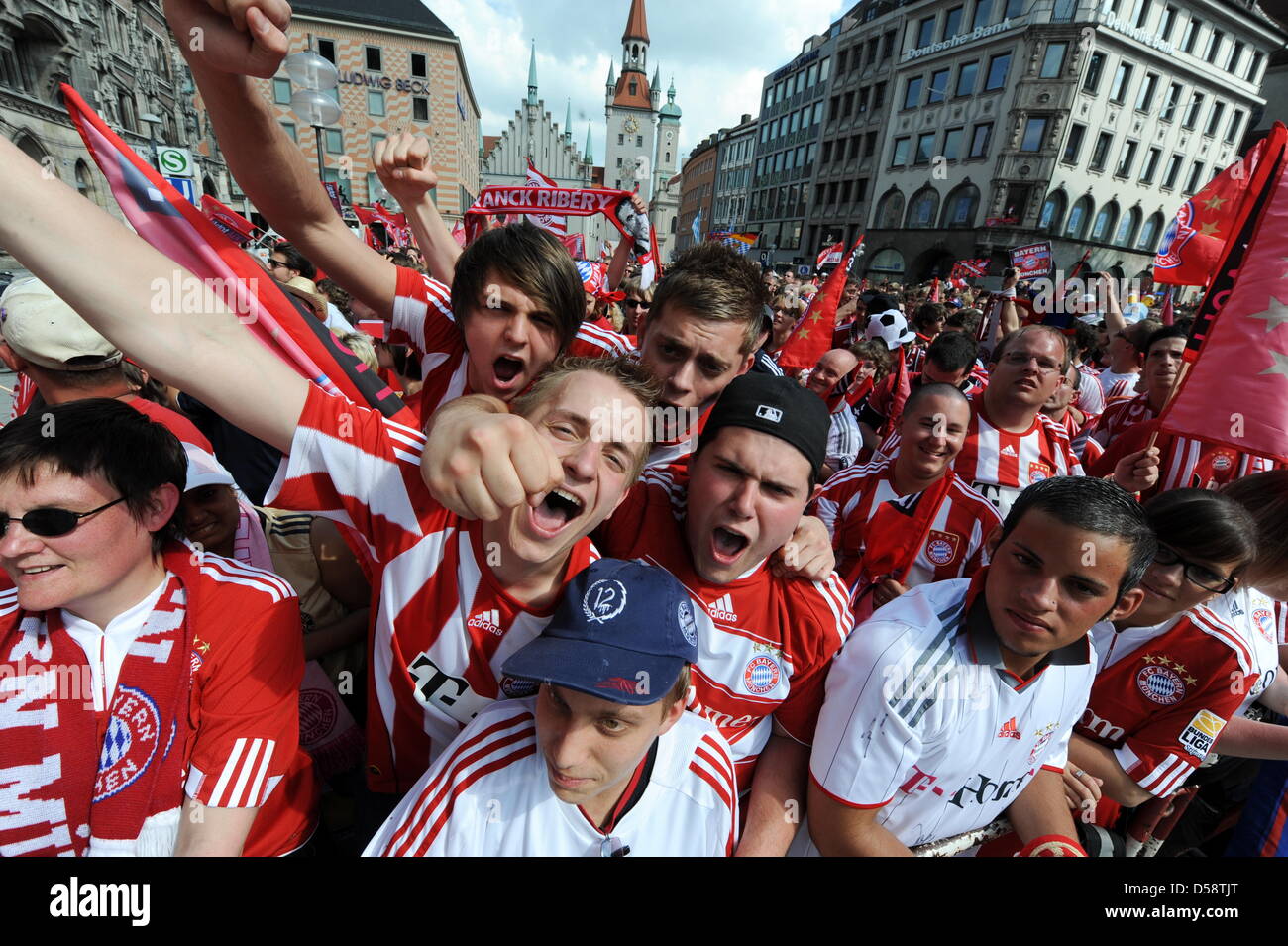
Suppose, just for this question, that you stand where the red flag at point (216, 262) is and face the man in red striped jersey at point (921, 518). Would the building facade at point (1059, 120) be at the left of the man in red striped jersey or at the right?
left

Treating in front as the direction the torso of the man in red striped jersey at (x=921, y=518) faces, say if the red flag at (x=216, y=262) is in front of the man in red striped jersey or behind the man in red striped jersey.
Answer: in front

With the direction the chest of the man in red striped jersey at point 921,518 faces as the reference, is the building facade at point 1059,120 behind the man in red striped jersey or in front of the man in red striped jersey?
behind

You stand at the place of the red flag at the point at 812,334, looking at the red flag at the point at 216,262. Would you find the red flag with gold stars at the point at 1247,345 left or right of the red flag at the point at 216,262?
left

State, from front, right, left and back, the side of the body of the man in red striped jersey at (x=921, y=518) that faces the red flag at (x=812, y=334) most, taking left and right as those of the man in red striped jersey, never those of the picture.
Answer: back

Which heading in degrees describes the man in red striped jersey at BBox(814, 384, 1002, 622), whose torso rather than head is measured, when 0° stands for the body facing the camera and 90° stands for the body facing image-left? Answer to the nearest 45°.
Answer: approximately 0°

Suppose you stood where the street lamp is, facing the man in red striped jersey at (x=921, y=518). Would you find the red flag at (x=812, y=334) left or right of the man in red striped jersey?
left

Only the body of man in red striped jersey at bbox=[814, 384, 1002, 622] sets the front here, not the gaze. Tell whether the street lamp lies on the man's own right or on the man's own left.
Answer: on the man's own right

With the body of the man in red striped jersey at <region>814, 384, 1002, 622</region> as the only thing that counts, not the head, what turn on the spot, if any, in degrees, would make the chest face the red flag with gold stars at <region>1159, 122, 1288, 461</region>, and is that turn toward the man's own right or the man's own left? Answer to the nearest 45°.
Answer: approximately 90° to the man's own left
